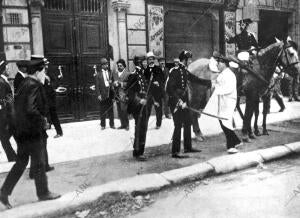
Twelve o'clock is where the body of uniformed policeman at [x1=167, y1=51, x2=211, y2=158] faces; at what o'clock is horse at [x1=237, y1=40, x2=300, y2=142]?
The horse is roughly at 9 o'clock from the uniformed policeman.

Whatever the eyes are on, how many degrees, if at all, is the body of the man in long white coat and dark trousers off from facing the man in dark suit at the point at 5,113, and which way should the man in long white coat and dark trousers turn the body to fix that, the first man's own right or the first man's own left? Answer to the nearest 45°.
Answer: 0° — they already face them

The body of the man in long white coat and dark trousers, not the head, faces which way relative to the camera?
to the viewer's left

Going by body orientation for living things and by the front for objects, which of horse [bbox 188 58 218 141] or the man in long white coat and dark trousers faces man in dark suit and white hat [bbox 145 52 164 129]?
the man in long white coat and dark trousers

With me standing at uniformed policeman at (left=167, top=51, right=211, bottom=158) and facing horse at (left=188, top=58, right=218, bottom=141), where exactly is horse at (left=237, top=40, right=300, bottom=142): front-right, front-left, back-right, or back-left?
front-right
